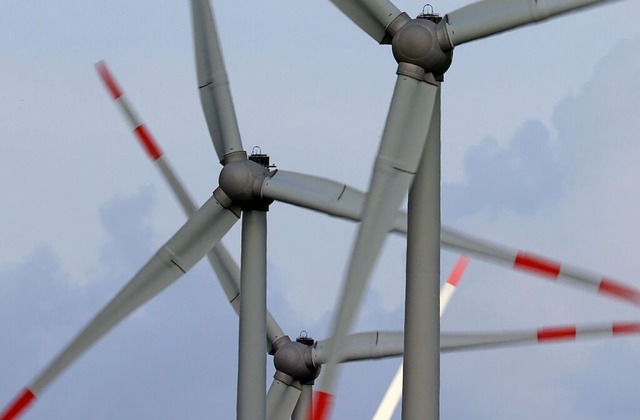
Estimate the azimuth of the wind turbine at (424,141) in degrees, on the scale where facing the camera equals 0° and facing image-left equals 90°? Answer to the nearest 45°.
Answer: approximately 0°
